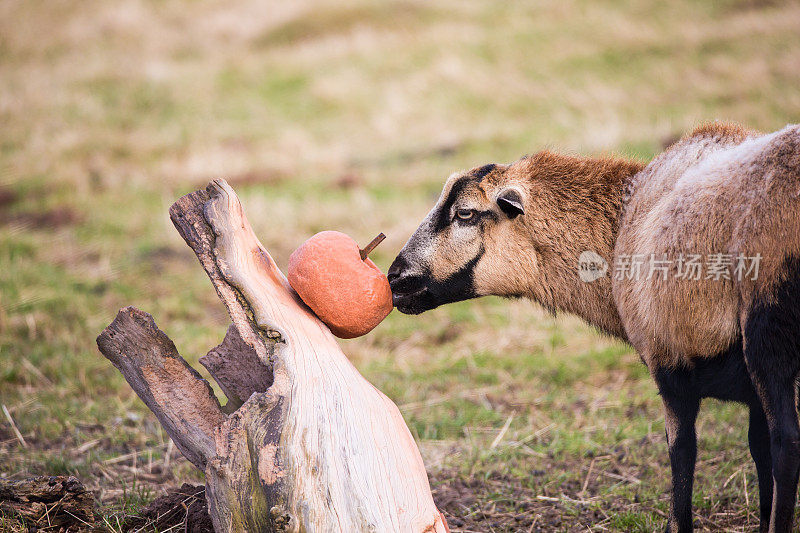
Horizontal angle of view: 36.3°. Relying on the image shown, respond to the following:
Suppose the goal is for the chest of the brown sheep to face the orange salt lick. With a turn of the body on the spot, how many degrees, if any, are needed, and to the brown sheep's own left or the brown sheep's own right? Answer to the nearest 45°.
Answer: approximately 45° to the brown sheep's own left

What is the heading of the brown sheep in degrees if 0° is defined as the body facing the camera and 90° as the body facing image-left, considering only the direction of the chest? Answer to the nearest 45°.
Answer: approximately 135°
